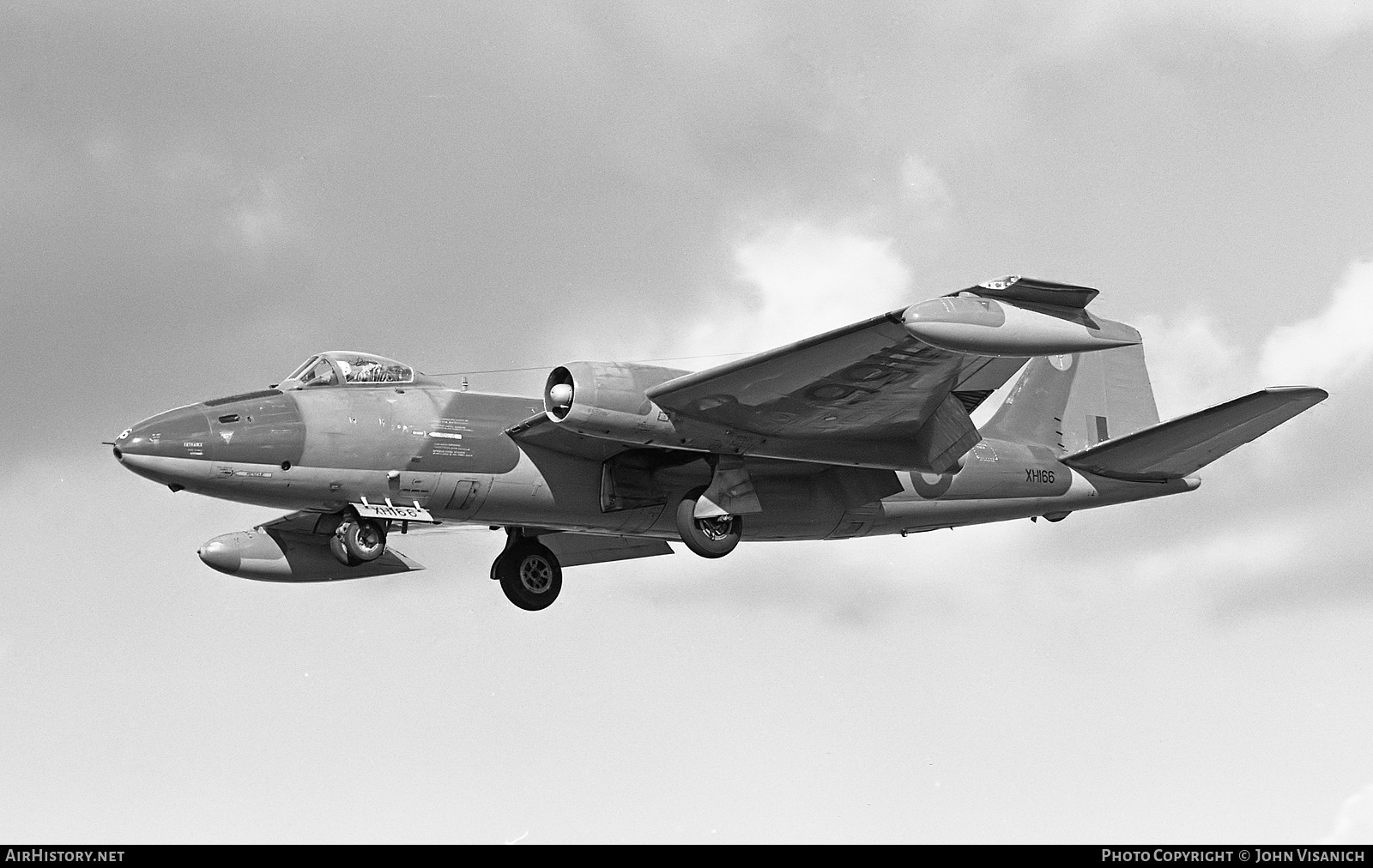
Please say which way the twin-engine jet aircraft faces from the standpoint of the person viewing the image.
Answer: facing the viewer and to the left of the viewer
